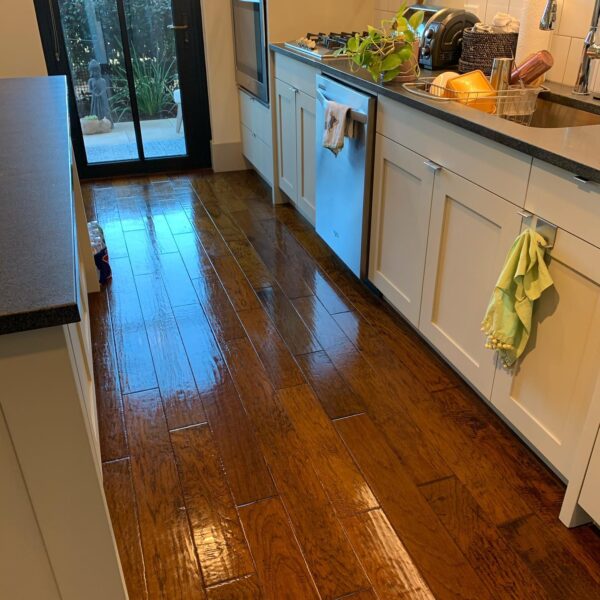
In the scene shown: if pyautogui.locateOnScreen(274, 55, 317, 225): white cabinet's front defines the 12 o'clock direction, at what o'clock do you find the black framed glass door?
The black framed glass door is roughly at 3 o'clock from the white cabinet.

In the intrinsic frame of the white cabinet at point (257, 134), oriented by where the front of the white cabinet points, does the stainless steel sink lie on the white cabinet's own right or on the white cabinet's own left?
on the white cabinet's own left

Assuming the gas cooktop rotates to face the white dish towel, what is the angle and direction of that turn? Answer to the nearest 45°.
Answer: approximately 45° to its left

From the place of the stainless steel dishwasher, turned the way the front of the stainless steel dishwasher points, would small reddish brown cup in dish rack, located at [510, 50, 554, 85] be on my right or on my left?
on my left

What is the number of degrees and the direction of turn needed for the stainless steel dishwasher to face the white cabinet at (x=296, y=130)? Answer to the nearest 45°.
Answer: approximately 135° to its right

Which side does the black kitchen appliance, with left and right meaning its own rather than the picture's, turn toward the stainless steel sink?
left

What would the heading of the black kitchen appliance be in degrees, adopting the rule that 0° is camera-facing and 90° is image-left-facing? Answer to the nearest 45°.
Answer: approximately 45°

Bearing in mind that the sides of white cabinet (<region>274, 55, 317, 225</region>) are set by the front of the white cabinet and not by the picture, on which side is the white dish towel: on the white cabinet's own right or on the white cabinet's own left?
on the white cabinet's own left

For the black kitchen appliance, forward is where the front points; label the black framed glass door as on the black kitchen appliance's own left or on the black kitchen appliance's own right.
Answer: on the black kitchen appliance's own right
